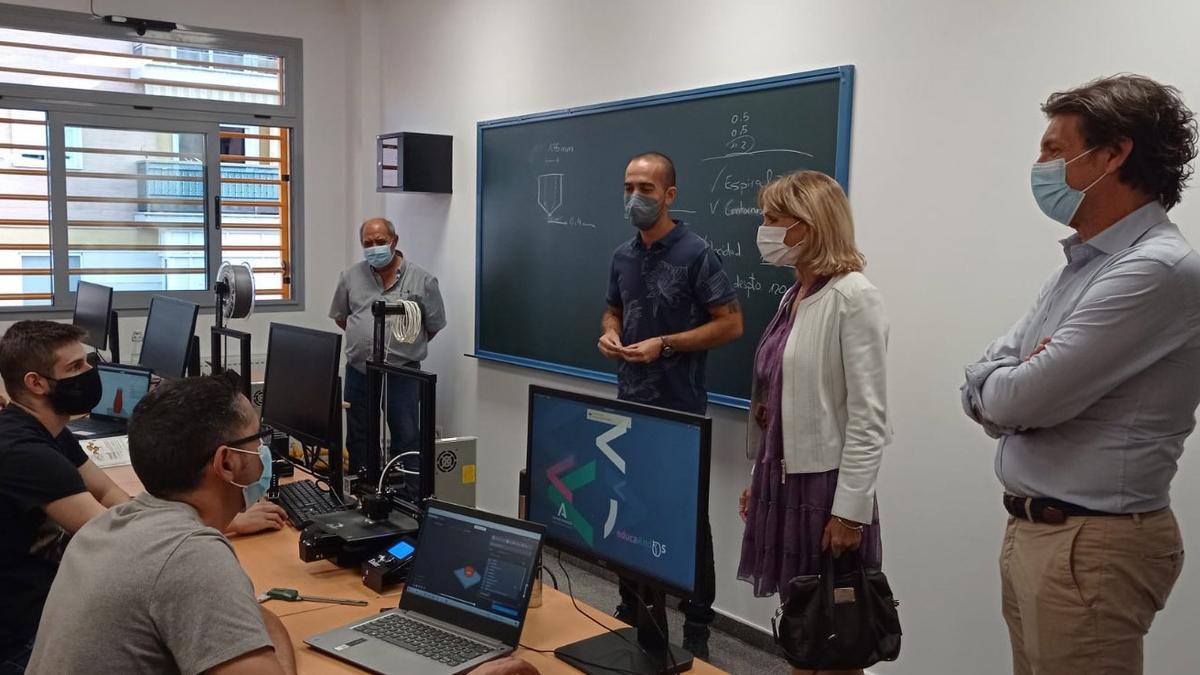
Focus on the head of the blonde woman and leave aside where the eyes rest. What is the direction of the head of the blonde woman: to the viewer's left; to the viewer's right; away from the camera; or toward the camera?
to the viewer's left

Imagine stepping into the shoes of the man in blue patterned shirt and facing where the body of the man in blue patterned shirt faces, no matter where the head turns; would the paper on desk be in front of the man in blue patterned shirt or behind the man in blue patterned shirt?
in front

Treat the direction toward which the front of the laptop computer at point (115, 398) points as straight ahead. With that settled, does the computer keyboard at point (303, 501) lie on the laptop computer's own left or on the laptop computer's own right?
on the laptop computer's own left

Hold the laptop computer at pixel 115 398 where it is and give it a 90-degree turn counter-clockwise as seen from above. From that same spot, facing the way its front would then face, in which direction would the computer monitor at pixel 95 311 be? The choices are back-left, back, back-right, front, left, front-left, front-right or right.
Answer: back-left

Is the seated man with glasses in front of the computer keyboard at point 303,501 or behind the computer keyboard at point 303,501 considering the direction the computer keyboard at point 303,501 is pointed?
in front

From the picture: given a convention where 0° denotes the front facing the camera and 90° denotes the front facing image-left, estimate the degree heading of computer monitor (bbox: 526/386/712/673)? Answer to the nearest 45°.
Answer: approximately 45°

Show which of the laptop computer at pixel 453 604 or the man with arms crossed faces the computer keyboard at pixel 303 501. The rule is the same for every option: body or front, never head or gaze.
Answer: the man with arms crossed

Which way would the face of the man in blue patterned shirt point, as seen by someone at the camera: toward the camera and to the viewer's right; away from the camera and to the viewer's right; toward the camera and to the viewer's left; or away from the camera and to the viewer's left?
toward the camera and to the viewer's left

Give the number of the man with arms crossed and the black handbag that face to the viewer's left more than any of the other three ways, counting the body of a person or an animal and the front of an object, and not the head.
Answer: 1

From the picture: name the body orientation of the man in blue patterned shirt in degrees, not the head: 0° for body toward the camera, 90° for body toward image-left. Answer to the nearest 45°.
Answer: approximately 45°
